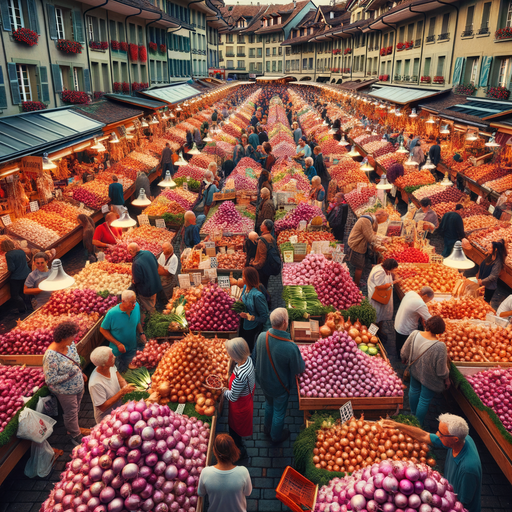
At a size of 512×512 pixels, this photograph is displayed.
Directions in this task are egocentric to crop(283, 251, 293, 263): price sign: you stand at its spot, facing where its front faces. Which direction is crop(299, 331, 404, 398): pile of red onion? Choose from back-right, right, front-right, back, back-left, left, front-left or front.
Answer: front

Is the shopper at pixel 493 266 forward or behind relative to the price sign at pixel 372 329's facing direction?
behind

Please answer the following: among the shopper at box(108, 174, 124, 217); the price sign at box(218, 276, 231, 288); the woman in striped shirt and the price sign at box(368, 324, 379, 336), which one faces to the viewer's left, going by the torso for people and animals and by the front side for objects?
the woman in striped shirt

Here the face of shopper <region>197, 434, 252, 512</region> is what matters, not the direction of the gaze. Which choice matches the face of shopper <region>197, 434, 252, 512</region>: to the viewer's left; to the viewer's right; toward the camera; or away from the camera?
away from the camera

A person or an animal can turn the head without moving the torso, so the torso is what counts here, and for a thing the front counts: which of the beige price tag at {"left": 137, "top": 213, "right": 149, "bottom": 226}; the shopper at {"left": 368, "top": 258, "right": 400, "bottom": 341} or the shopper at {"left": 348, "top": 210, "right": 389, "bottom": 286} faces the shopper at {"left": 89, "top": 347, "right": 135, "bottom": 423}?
the beige price tag

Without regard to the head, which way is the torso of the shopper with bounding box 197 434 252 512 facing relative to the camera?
away from the camera

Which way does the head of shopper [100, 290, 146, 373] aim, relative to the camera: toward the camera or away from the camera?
toward the camera

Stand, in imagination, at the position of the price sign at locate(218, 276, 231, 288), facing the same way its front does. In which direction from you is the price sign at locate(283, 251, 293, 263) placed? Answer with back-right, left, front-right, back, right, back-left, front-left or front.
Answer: back-left

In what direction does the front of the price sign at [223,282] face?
toward the camera

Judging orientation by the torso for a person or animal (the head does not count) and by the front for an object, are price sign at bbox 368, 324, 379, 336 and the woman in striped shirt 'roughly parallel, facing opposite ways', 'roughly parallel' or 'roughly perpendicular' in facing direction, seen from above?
roughly perpendicular

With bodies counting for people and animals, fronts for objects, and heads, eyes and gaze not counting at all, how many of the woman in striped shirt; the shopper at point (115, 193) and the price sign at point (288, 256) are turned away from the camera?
1

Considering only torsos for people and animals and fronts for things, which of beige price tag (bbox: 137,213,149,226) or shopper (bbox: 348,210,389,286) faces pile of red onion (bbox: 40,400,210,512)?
the beige price tag

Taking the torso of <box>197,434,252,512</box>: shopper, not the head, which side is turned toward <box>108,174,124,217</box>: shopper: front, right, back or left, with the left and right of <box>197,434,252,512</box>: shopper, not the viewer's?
front

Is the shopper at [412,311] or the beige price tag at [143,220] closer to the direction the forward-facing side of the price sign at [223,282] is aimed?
the shopper
